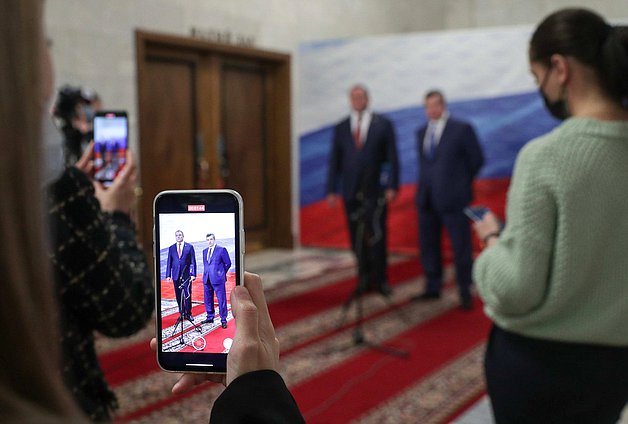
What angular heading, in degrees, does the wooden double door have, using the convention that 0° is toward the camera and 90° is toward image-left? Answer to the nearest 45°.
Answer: approximately 315°

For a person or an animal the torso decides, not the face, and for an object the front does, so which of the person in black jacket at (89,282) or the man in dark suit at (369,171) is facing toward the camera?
the man in dark suit

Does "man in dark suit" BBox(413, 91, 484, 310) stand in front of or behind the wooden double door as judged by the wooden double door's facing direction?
in front

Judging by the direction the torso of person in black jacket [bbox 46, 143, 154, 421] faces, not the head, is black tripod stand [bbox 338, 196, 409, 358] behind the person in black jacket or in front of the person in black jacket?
in front

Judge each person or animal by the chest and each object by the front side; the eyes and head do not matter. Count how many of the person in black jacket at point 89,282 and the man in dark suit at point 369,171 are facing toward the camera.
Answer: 1

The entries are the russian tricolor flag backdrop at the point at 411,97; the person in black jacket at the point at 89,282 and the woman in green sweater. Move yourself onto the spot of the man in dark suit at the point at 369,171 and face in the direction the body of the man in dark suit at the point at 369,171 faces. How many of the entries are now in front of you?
2

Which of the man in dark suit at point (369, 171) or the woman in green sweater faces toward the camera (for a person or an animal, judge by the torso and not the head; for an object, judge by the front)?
the man in dark suit

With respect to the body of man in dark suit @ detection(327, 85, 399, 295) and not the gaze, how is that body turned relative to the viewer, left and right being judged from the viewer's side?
facing the viewer

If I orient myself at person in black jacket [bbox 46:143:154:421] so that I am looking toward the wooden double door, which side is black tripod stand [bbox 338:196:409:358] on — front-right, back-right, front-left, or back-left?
front-right

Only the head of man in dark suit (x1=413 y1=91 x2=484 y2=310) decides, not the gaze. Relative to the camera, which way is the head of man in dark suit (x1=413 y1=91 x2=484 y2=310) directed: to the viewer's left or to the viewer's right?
to the viewer's left

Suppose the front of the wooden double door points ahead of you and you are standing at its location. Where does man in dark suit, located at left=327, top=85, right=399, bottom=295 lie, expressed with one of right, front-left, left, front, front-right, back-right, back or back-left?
front

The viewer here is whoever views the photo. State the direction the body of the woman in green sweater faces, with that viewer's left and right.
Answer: facing away from the viewer and to the left of the viewer

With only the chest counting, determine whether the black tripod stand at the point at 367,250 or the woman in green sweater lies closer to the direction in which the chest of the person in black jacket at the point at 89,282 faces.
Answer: the black tripod stand

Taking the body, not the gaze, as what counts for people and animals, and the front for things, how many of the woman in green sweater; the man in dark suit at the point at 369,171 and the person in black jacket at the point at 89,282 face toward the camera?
1

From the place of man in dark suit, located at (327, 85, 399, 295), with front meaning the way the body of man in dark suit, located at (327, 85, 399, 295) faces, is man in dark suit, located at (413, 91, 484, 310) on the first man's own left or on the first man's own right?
on the first man's own left

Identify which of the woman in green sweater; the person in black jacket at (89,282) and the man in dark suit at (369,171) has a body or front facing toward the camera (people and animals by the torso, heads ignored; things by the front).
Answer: the man in dark suit

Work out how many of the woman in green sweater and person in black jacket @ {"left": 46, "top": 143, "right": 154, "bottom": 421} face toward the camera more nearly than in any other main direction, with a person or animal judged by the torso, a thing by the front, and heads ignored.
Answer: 0
